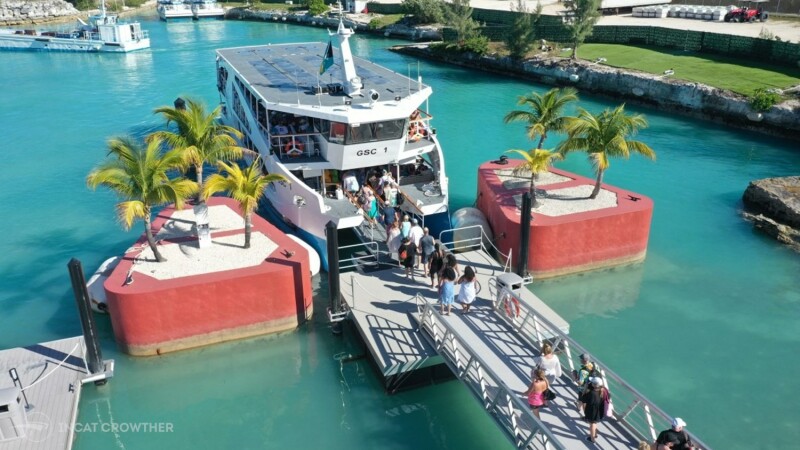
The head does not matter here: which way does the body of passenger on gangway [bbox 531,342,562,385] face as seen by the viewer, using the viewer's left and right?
facing away from the viewer and to the left of the viewer

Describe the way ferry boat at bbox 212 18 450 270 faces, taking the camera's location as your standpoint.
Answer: facing the viewer and to the right of the viewer

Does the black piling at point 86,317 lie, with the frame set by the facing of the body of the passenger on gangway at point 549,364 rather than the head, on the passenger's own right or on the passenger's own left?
on the passenger's own left

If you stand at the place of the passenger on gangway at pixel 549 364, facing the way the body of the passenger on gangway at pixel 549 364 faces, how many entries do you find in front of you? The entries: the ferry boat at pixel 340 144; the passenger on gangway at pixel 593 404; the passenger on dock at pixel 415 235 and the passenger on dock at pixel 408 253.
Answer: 3

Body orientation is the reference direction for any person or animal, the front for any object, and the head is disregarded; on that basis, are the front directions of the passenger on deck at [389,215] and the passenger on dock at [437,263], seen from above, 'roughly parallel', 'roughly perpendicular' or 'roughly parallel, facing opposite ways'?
roughly parallel

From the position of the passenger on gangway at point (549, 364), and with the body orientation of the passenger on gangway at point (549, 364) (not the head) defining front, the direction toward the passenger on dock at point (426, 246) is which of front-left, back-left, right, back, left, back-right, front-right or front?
front

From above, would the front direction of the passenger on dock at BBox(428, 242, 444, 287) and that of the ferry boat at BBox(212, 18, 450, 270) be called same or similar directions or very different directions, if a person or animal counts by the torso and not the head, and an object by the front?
very different directions

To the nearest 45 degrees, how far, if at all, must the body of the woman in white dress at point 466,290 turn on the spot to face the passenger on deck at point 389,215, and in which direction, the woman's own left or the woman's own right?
0° — they already face them

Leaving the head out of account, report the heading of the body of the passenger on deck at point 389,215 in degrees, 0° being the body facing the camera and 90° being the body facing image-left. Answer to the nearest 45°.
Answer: approximately 135°

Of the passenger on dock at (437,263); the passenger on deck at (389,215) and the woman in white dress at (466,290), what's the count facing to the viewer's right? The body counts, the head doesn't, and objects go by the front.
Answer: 0

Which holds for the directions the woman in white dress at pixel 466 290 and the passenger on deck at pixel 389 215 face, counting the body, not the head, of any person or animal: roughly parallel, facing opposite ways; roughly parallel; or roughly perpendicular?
roughly parallel

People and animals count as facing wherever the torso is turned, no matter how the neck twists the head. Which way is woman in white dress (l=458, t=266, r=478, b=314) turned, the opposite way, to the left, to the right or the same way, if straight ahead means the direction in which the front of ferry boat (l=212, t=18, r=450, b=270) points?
the opposite way

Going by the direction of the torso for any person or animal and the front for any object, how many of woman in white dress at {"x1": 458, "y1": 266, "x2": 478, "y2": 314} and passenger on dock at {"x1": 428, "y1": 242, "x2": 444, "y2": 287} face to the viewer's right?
0

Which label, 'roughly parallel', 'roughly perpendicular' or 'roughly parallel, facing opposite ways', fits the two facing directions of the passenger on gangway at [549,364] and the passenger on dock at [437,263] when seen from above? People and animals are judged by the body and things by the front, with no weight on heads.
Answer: roughly parallel

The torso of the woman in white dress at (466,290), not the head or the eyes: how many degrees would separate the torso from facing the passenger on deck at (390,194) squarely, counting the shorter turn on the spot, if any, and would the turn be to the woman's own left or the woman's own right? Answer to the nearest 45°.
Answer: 0° — they already face them
